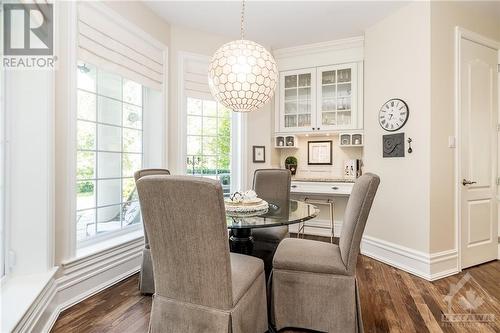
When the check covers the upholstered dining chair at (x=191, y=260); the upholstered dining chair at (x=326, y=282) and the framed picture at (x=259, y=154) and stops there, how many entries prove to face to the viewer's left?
1

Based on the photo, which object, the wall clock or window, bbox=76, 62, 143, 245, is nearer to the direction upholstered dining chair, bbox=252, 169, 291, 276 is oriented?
the window

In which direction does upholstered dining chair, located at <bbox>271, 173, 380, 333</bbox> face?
to the viewer's left

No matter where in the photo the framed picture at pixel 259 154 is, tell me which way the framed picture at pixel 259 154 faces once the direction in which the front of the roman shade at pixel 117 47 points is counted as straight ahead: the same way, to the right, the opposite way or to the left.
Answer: to the right

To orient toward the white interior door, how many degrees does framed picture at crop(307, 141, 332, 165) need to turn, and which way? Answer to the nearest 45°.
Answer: approximately 45° to its left

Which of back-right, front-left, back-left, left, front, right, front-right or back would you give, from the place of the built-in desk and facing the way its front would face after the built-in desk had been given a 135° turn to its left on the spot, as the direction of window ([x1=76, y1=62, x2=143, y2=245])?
back

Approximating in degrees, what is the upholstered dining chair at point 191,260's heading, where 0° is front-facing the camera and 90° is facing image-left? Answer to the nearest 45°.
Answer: approximately 225°

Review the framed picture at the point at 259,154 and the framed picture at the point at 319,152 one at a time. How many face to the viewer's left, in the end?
0

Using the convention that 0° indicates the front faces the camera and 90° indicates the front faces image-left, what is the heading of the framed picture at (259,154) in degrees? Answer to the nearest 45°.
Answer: approximately 0°

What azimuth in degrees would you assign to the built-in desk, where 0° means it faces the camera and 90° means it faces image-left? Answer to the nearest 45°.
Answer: approximately 0°

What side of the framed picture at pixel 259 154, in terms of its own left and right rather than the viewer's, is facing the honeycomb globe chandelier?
front
